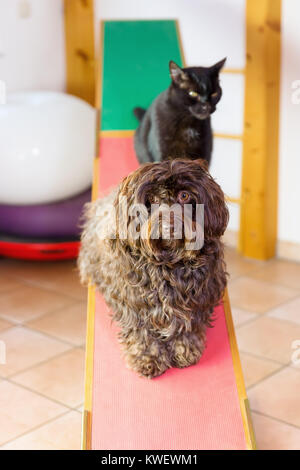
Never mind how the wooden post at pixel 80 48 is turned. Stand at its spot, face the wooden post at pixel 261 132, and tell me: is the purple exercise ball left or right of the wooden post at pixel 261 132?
right

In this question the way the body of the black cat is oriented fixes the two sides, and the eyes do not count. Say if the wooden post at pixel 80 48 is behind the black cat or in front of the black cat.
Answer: behind

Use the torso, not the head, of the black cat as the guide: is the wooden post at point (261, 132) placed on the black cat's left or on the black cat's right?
on the black cat's left

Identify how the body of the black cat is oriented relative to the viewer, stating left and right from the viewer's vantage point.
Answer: facing the viewer and to the right of the viewer

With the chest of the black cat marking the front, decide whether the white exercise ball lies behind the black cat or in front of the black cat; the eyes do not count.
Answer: behind
